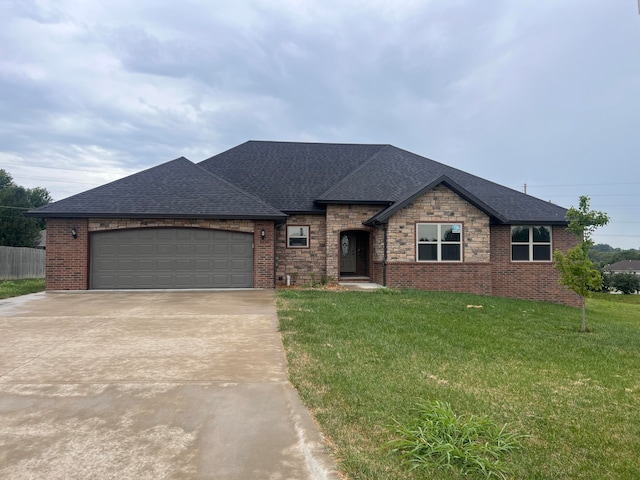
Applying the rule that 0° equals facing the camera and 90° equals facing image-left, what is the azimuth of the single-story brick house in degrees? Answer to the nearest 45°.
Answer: approximately 0°

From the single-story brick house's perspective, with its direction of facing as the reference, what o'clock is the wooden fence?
The wooden fence is roughly at 4 o'clock from the single-story brick house.

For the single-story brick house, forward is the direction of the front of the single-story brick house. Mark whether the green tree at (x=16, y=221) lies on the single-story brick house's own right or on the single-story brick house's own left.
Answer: on the single-story brick house's own right

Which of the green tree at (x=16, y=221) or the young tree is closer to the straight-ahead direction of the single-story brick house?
the young tree

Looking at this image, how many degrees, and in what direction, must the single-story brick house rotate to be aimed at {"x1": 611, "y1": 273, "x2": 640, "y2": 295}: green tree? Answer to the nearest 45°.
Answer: approximately 135° to its left

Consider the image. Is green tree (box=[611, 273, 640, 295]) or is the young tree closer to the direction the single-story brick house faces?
the young tree

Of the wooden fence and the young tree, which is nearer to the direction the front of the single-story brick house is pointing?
the young tree

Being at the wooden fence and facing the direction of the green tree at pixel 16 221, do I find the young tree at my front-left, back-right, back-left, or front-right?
back-right
